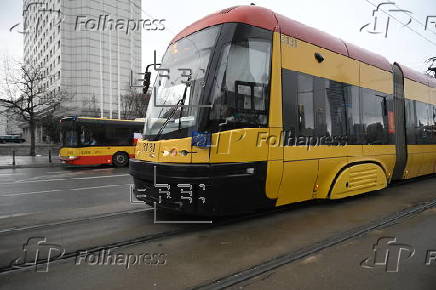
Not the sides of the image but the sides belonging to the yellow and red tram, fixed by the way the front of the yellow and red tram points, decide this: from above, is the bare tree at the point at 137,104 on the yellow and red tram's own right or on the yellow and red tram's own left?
on the yellow and red tram's own right

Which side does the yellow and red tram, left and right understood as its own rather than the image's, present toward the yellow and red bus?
right

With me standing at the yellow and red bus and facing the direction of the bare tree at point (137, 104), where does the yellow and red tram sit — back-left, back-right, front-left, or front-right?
back-right

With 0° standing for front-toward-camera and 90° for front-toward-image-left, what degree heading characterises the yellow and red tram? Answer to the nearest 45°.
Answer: approximately 45°

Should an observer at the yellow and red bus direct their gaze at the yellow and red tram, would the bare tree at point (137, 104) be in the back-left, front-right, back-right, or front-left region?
back-left
